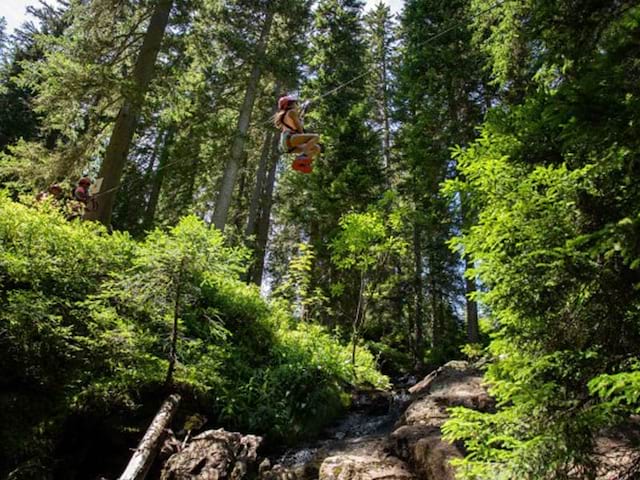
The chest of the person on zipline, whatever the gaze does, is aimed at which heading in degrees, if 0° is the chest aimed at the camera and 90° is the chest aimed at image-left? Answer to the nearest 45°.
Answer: approximately 270°

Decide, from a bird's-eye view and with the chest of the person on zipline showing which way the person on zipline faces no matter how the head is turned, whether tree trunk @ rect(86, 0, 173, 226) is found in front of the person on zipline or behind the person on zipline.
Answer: behind

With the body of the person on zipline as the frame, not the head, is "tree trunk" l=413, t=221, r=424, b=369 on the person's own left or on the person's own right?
on the person's own left

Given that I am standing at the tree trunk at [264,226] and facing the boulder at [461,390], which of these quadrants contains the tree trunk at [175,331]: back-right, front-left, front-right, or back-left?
front-right
